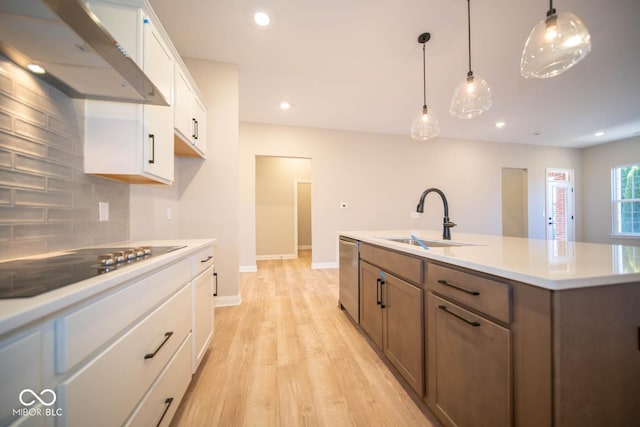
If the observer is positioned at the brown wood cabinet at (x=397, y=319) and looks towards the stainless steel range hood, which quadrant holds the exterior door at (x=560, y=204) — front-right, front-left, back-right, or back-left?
back-right

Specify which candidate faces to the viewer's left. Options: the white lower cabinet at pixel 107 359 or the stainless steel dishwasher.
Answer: the stainless steel dishwasher

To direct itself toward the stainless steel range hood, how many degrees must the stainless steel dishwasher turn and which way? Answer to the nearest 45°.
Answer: approximately 45° to its left

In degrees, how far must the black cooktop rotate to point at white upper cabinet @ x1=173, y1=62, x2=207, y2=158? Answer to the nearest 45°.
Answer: approximately 90° to its left

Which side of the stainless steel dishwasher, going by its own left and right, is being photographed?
left

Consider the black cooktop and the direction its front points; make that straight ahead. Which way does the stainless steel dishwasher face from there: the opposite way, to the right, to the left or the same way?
the opposite way

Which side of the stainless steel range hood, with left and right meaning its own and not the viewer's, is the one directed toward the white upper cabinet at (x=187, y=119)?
left

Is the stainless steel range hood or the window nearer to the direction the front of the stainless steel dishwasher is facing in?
the stainless steel range hood

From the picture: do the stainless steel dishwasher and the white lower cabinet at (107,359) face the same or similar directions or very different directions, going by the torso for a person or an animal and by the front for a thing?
very different directions

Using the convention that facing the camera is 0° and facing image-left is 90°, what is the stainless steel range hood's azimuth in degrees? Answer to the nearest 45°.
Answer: approximately 315°
